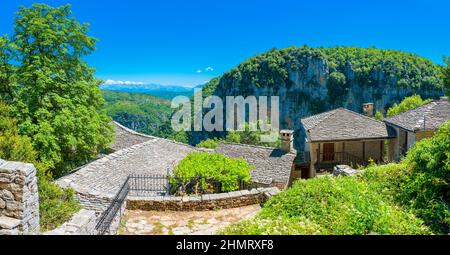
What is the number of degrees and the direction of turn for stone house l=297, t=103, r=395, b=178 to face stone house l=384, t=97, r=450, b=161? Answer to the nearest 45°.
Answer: approximately 90° to its left

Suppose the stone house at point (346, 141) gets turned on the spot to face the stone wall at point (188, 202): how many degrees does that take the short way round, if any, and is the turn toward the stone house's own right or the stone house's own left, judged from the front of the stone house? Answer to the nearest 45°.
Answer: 0° — it already faces it

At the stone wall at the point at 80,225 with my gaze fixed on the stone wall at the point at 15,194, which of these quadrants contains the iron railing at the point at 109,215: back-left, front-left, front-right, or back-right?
back-right

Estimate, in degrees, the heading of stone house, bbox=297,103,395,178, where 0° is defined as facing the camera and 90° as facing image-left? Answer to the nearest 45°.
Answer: approximately 0°

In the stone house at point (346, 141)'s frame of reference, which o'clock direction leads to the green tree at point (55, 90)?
The green tree is roughly at 2 o'clock from the stone house.

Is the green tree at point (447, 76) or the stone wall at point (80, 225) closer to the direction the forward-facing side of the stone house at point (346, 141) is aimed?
the stone wall

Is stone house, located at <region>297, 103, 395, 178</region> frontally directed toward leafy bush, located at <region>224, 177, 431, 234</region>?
yes

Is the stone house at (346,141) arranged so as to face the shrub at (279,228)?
yes

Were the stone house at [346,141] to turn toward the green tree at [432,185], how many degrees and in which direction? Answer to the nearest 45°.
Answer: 0° — it already faces it
